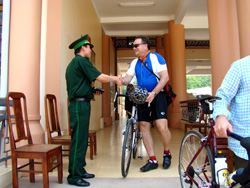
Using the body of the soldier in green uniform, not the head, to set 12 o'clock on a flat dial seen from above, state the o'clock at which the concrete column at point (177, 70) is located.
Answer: The concrete column is roughly at 10 o'clock from the soldier in green uniform.

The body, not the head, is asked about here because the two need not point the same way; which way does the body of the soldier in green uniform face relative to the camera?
to the viewer's right

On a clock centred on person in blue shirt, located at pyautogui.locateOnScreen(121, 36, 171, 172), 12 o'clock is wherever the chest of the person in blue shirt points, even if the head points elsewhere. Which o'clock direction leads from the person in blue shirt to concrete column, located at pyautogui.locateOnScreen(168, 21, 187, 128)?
The concrete column is roughly at 5 o'clock from the person in blue shirt.

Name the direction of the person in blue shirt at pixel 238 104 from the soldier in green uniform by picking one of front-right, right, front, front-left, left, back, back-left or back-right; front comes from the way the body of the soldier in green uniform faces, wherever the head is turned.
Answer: front-right

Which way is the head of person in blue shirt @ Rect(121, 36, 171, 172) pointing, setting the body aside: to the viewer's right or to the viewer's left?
to the viewer's left

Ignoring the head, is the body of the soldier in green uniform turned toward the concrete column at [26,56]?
no

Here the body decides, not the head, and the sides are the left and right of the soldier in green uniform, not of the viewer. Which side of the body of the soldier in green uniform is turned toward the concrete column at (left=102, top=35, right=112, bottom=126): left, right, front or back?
left

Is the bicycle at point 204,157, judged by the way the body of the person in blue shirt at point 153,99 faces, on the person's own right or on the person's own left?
on the person's own left

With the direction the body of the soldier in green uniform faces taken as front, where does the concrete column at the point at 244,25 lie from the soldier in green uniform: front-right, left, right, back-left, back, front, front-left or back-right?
front

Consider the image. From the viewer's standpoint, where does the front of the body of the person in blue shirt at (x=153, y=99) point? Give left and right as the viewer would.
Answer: facing the viewer and to the left of the viewer

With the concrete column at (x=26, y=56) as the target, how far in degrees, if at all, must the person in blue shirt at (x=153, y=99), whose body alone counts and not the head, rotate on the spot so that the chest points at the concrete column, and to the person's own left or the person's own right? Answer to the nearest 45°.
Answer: approximately 45° to the person's own right

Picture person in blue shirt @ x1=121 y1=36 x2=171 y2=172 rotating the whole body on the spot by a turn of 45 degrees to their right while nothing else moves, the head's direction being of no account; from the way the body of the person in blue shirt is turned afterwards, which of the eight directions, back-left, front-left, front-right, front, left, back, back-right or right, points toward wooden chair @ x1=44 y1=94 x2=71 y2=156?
front

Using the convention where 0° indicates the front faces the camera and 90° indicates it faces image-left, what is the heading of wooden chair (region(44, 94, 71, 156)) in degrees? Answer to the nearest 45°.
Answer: approximately 315°

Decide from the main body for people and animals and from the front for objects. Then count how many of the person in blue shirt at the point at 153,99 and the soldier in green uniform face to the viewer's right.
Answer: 1

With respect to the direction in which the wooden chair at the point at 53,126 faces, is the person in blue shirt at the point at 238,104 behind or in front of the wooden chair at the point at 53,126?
in front

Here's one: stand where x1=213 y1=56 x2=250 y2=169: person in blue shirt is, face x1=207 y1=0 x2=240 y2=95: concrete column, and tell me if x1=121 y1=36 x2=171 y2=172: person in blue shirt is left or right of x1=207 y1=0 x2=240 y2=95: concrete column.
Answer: left

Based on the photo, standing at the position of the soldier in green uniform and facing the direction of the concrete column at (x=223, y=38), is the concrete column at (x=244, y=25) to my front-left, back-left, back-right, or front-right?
front-right
